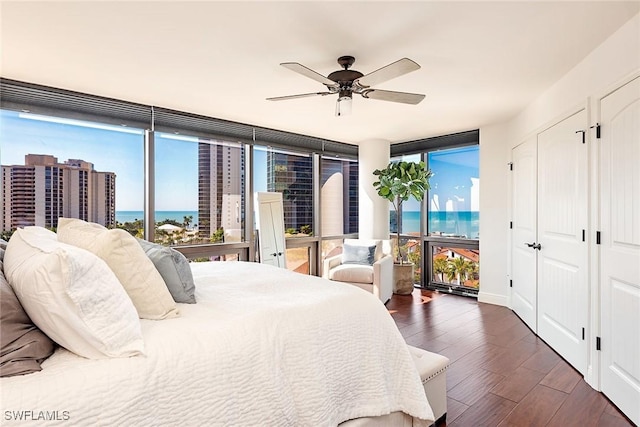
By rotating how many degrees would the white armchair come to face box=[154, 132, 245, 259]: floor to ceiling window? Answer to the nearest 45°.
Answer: approximately 45° to its right

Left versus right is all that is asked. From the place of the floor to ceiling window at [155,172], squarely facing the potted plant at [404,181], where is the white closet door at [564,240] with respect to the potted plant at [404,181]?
right

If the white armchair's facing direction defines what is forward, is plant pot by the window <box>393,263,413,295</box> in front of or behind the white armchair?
behind

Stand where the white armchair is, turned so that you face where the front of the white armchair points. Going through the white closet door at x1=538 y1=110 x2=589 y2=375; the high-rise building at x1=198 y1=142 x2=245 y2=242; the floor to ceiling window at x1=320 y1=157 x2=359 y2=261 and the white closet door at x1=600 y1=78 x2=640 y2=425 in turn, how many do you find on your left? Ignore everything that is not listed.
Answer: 2

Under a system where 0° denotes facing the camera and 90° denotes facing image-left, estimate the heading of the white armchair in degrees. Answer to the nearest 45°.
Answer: approximately 45°

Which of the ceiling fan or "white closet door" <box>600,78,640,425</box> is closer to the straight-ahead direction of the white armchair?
the ceiling fan

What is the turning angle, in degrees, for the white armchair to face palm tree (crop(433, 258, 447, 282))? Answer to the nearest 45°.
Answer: approximately 180°
